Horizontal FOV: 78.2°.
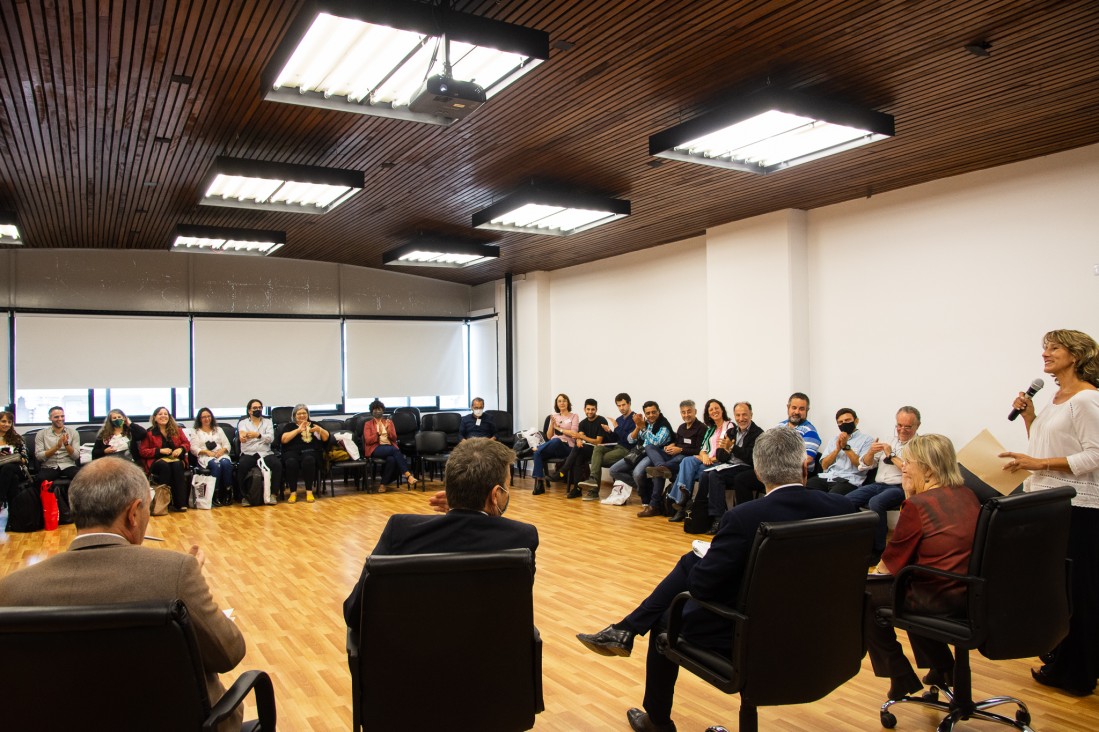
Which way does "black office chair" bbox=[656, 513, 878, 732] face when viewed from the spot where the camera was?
facing away from the viewer and to the left of the viewer

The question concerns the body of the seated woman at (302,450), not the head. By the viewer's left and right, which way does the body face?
facing the viewer

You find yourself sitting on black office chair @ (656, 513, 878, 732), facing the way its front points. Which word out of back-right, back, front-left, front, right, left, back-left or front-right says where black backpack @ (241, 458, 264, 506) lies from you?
front

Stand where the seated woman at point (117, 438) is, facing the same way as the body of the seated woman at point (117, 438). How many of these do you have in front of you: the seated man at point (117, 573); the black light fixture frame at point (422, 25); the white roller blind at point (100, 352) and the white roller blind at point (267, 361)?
2

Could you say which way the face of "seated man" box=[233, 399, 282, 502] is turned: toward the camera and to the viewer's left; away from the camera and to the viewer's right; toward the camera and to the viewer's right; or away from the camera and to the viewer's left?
toward the camera and to the viewer's right

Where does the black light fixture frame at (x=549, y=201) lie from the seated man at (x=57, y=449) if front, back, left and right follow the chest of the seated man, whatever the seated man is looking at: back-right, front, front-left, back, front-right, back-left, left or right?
front-left

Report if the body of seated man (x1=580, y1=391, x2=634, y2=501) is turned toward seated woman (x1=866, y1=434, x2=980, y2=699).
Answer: no

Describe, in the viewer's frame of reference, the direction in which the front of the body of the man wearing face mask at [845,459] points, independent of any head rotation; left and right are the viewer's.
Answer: facing the viewer and to the left of the viewer

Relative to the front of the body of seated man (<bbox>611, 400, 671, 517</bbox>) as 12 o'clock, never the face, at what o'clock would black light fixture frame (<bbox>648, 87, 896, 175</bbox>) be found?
The black light fixture frame is roughly at 10 o'clock from the seated man.

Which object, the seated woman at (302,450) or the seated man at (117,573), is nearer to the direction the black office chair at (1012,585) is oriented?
the seated woman

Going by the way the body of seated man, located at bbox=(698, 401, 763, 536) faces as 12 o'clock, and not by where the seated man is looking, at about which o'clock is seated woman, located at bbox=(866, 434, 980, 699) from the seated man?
The seated woman is roughly at 10 o'clock from the seated man.

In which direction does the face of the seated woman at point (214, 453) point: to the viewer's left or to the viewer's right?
to the viewer's right

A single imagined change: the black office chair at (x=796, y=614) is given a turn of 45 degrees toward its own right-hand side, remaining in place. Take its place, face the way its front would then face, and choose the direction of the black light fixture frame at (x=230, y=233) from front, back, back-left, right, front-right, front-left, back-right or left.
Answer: front-left

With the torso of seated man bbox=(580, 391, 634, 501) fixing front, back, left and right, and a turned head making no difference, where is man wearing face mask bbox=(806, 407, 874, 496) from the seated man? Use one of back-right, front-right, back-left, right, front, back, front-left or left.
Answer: left

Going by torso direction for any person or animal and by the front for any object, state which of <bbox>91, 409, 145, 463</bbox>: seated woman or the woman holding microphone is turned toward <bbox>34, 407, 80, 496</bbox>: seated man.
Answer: the woman holding microphone

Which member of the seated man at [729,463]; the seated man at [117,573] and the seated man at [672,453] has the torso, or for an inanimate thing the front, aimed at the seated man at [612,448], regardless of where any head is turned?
the seated man at [117,573]

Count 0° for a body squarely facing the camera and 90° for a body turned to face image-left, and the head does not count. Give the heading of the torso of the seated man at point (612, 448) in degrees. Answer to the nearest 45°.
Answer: approximately 45°

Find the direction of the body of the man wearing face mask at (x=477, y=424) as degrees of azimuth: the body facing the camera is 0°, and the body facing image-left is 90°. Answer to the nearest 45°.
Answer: approximately 0°

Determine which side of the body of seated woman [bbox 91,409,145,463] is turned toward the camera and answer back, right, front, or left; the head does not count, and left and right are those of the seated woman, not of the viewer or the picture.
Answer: front

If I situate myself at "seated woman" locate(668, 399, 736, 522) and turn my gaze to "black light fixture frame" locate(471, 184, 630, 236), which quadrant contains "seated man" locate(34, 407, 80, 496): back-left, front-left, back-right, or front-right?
front-right

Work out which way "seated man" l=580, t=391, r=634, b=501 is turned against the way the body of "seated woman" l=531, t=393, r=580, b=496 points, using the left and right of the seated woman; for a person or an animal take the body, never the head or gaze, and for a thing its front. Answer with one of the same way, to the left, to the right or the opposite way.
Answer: the same way
